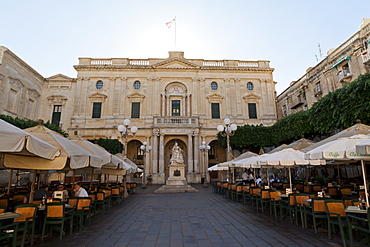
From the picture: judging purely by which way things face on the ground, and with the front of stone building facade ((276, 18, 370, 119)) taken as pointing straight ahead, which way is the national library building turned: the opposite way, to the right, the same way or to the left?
to the left

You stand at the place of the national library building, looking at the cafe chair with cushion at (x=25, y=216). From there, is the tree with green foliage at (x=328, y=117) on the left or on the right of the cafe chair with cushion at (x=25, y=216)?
left

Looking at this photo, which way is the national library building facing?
toward the camera

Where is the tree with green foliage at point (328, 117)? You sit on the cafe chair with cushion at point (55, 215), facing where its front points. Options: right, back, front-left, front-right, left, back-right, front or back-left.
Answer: front-right

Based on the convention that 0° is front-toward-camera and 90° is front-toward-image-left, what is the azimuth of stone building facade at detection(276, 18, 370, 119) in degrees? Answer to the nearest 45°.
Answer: approximately 45°

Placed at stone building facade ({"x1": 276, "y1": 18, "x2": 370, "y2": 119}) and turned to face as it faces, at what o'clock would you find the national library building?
The national library building is roughly at 1 o'clock from the stone building facade.

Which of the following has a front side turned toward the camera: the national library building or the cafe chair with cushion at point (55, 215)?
the national library building

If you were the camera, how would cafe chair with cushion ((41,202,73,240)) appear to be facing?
facing away from the viewer and to the right of the viewer

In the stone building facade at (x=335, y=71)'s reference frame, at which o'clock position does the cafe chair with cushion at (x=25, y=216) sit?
The cafe chair with cushion is roughly at 11 o'clock from the stone building facade.

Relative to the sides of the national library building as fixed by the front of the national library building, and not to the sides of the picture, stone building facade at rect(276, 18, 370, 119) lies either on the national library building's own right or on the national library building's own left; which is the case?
on the national library building's own left

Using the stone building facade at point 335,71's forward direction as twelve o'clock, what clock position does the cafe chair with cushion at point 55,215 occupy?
The cafe chair with cushion is roughly at 11 o'clock from the stone building facade.

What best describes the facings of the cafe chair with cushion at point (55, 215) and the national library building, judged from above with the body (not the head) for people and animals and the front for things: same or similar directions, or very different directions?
very different directions

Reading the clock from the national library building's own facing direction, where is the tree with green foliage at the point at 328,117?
The tree with green foliage is roughly at 11 o'clock from the national library building.

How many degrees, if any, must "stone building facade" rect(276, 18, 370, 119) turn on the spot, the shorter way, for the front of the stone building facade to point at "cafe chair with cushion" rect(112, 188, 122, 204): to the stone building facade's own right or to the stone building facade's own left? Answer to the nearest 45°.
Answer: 0° — it already faces it

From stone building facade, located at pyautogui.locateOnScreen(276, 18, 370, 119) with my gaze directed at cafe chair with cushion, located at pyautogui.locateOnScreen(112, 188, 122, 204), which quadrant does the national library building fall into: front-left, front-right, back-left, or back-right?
front-right

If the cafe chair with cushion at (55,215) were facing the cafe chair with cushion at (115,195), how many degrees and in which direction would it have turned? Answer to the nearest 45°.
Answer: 0° — it already faces it
